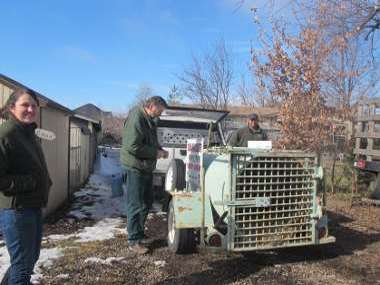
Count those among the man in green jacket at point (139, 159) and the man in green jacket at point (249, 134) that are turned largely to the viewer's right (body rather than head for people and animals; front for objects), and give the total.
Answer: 1

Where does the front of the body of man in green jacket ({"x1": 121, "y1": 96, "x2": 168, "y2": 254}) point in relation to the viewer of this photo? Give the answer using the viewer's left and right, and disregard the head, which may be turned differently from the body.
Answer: facing to the right of the viewer

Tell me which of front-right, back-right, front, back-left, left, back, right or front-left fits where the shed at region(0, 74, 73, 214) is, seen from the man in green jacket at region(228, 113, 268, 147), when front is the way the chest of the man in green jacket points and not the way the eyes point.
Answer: right

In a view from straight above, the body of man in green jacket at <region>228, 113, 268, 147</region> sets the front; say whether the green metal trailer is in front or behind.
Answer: in front

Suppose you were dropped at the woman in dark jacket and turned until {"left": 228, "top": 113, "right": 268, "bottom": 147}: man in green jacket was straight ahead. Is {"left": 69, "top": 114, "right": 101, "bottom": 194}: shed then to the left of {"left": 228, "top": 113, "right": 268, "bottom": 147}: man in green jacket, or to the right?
left

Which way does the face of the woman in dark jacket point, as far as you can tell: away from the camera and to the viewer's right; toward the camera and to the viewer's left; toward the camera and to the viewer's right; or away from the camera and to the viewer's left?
toward the camera and to the viewer's right

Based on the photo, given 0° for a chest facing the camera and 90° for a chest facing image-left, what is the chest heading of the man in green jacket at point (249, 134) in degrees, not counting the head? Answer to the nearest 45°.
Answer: approximately 0°

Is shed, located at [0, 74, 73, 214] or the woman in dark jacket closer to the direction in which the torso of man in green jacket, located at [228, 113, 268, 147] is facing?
the woman in dark jacket

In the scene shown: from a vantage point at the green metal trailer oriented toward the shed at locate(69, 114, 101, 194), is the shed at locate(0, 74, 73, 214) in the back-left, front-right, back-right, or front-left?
front-left

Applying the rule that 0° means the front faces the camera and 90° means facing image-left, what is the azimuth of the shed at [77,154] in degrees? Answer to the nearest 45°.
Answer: approximately 315°

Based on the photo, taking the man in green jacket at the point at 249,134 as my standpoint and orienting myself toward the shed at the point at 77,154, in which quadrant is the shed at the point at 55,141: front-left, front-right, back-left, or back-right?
front-left

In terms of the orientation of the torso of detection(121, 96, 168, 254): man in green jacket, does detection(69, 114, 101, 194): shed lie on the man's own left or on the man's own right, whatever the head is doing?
on the man's own left

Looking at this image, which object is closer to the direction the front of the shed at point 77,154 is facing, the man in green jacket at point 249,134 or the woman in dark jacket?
the man in green jacket
